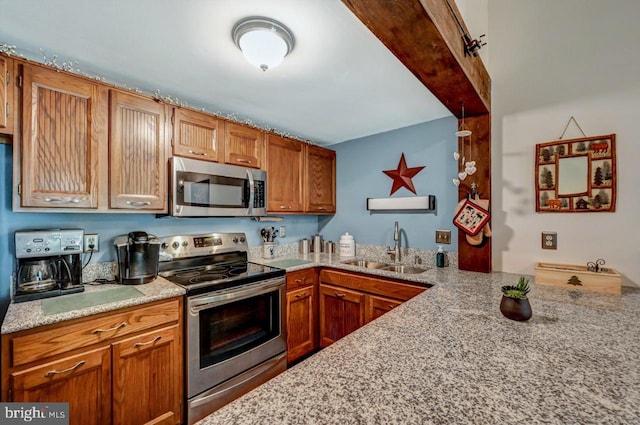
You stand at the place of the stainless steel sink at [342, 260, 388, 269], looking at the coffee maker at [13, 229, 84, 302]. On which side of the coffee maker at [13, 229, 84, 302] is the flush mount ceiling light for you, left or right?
left

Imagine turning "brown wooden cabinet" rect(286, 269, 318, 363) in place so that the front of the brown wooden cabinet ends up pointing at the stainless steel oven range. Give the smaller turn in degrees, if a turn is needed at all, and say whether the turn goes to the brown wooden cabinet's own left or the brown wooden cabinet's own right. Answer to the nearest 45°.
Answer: approximately 90° to the brown wooden cabinet's own right

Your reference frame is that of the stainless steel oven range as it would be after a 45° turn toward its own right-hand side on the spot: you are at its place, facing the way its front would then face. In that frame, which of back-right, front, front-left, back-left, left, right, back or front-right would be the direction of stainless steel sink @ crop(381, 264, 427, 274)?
left

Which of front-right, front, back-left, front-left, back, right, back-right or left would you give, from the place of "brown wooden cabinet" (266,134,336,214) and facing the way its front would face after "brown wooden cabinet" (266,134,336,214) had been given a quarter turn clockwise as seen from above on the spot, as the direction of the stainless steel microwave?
front

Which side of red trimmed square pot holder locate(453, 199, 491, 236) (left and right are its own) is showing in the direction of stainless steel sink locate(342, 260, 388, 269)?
right

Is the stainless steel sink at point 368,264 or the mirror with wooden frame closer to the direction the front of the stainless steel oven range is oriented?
the mirror with wooden frame

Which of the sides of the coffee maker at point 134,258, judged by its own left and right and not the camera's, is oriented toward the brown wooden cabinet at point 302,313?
left

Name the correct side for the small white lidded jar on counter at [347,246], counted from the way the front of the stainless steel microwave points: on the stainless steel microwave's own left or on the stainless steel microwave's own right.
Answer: on the stainless steel microwave's own left

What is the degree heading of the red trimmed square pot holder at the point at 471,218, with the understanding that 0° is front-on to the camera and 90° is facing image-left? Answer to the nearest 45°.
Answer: approximately 0°

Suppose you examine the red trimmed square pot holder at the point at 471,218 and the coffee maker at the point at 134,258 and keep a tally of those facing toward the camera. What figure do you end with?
2

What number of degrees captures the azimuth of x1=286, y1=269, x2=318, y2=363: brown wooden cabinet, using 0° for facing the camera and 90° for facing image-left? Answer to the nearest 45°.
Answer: approximately 315°

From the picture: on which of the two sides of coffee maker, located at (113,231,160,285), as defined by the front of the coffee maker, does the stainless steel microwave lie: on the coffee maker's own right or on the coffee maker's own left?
on the coffee maker's own left

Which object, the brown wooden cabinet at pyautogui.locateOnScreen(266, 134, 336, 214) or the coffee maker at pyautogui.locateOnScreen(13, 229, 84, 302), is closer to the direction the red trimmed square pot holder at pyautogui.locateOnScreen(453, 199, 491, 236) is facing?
the coffee maker

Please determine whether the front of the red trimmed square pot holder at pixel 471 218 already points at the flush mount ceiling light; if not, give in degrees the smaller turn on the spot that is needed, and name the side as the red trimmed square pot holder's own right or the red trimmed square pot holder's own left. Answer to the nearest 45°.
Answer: approximately 45° to the red trimmed square pot holder's own right
